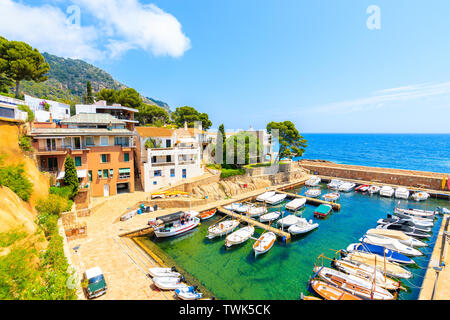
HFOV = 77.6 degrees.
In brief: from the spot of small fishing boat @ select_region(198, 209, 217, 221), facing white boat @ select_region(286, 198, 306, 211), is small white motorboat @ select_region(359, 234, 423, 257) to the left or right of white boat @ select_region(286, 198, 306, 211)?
right

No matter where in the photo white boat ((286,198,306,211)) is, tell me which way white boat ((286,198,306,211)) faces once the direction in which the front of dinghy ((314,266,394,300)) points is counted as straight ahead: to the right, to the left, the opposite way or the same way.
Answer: to the left

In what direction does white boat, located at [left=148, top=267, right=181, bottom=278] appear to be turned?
to the viewer's left

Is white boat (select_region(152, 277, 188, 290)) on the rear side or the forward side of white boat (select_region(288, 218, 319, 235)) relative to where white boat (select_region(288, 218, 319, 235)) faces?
on the forward side

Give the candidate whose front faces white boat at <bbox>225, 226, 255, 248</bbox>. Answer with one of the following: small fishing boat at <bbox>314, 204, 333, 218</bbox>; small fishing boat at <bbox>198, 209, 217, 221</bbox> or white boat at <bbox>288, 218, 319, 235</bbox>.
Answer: white boat at <bbox>288, 218, 319, 235</bbox>

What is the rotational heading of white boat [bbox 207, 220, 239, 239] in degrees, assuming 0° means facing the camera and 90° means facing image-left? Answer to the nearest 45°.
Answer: approximately 45°

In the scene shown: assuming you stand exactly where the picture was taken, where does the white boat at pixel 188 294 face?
facing to the left of the viewer
